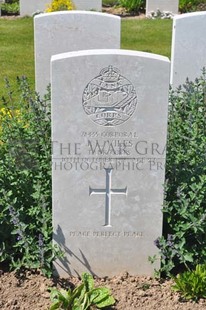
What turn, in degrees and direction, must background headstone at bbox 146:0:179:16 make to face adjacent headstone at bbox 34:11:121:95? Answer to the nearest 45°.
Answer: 0° — it already faces it

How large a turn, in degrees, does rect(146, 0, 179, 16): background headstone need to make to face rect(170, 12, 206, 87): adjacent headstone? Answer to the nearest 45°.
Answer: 0° — it already faces it

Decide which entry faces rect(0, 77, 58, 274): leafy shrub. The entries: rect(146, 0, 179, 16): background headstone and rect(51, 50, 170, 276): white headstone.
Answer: the background headstone

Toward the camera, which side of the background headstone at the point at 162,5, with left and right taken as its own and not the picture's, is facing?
front

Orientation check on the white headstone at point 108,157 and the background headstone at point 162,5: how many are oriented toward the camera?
2

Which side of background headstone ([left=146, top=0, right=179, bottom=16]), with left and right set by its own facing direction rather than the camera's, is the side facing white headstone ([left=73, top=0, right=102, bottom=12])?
right

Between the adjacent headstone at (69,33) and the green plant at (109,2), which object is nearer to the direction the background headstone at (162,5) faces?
the adjacent headstone

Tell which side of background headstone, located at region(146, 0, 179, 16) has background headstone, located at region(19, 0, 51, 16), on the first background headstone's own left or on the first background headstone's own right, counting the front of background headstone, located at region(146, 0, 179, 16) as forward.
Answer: on the first background headstone's own right

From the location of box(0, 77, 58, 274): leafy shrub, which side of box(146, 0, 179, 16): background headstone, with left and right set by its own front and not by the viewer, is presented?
front

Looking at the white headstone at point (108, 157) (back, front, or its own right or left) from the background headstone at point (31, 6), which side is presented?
back

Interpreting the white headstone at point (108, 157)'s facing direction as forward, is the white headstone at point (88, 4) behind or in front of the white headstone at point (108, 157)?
behind

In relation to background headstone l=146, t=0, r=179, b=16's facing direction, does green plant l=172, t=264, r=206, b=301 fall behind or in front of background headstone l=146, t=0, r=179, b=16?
in front

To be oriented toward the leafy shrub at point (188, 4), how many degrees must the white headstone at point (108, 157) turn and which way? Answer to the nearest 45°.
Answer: approximately 180°

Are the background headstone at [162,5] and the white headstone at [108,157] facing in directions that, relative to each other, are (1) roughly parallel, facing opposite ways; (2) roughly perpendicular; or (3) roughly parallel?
roughly parallel

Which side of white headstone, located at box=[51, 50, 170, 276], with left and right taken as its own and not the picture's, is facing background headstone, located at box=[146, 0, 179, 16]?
back

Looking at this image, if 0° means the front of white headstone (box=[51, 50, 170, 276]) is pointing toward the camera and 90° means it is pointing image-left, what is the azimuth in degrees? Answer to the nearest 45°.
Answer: approximately 0°

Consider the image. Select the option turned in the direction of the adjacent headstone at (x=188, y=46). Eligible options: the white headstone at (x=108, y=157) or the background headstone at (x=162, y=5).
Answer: the background headstone at (x=162, y=5)
